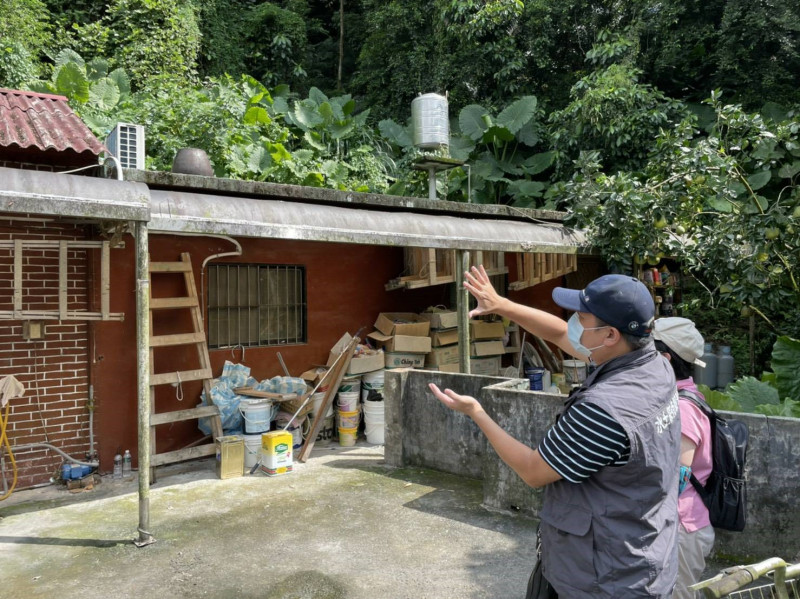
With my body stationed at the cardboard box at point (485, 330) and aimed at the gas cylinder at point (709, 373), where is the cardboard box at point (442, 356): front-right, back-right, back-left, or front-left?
back-right

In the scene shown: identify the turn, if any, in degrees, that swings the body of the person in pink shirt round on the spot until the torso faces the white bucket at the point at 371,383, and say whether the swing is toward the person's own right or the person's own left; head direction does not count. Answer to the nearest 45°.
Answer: approximately 45° to the person's own right

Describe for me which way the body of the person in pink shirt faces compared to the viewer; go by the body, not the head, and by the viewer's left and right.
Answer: facing to the left of the viewer

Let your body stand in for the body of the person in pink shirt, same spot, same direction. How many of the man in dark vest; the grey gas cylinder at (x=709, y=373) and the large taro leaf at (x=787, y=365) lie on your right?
2

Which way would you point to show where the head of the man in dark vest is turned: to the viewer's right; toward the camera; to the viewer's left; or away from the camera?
to the viewer's left

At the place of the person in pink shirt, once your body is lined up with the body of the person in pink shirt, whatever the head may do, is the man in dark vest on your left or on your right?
on your left

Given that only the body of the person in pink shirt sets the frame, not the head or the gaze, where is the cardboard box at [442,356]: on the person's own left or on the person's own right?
on the person's own right

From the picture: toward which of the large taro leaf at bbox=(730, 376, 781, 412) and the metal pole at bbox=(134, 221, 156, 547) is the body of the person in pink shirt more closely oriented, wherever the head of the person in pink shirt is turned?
the metal pole
